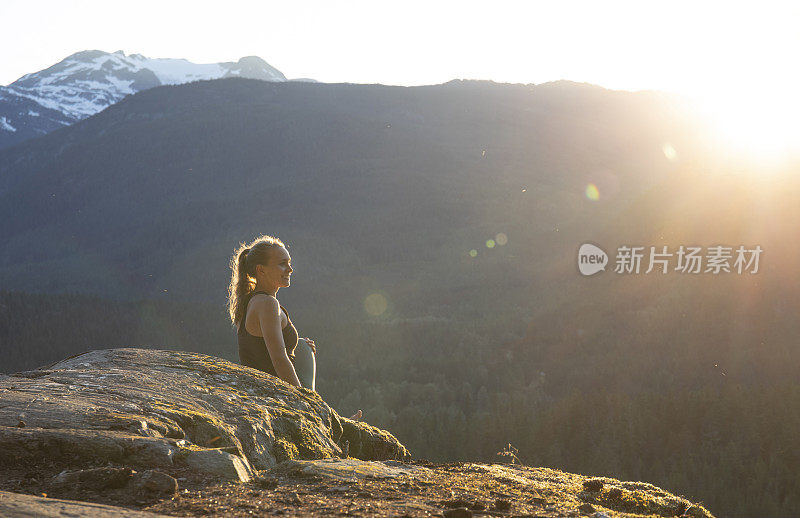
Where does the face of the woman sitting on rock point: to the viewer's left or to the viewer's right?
to the viewer's right

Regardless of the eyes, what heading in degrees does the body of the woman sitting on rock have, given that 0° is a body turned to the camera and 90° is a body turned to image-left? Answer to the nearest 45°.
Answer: approximately 270°
